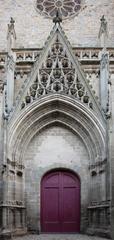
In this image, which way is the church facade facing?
toward the camera
